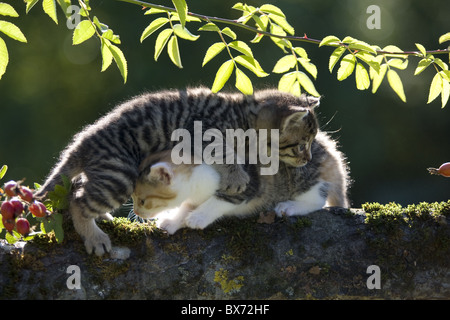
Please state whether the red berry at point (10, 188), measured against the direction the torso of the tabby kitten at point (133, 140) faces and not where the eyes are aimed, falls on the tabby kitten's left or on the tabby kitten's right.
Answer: on the tabby kitten's right

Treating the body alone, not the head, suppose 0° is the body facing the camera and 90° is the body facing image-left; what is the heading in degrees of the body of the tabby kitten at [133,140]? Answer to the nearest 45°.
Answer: approximately 270°

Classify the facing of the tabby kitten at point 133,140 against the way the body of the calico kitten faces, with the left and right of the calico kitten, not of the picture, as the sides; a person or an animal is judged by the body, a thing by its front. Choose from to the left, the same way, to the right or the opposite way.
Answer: the opposite way

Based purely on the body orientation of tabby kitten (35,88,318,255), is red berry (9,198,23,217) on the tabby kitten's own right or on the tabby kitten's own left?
on the tabby kitten's own right

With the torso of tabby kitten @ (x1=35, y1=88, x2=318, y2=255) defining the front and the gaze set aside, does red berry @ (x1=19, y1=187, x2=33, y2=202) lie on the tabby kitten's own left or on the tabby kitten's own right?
on the tabby kitten's own right

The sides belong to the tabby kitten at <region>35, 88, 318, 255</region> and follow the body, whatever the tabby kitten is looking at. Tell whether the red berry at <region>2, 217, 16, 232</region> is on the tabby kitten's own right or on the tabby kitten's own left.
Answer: on the tabby kitten's own right

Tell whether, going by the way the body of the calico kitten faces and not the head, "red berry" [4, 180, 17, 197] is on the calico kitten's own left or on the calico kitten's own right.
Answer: on the calico kitten's own left

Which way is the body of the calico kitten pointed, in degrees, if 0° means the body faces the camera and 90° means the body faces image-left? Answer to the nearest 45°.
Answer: approximately 90°
